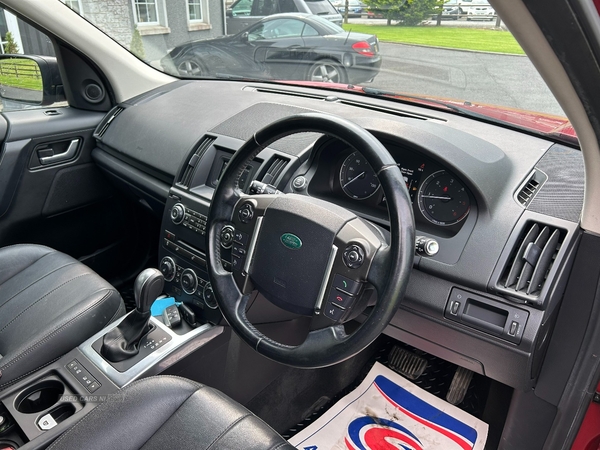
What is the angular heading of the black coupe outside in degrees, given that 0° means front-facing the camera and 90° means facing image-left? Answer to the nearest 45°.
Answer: approximately 90°

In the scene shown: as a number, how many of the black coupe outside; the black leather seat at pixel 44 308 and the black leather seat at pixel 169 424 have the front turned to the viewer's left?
1

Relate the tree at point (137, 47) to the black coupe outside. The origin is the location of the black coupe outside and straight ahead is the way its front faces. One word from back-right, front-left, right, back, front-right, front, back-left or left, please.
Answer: front

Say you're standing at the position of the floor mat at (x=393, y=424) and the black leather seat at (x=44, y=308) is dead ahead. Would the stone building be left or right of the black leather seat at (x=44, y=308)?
right

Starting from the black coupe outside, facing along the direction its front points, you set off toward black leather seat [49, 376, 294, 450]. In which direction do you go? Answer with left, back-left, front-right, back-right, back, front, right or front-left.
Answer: left

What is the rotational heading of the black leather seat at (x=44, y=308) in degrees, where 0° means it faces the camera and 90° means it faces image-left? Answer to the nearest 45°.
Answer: approximately 225°

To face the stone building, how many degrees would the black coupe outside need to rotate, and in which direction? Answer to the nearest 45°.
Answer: approximately 45° to its right

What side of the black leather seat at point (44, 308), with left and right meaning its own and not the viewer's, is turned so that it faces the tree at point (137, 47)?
front

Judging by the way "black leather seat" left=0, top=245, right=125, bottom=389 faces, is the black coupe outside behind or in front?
in front

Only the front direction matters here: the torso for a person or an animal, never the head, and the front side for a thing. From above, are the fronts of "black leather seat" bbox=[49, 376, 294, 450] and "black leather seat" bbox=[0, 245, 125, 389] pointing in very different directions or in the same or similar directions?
same or similar directions

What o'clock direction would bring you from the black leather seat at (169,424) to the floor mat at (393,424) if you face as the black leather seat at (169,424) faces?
The floor mat is roughly at 1 o'clock from the black leather seat.

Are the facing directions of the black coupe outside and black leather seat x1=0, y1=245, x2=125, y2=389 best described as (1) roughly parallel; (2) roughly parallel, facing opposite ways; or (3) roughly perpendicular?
roughly perpendicular

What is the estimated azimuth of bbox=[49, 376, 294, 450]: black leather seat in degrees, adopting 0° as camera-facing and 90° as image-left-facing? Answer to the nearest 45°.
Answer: approximately 225°

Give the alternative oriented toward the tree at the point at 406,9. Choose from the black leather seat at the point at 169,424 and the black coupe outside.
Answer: the black leather seat

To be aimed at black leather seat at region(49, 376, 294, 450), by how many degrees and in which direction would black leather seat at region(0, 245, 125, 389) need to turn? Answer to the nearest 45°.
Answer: approximately 135° to its right

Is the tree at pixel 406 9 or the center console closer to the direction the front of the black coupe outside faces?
the center console
